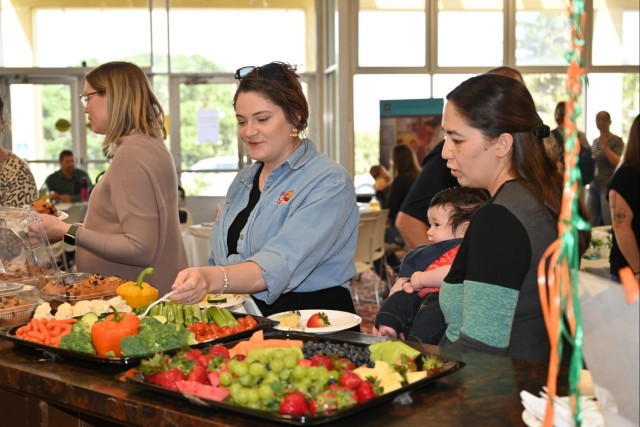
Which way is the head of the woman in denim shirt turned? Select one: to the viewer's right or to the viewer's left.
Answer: to the viewer's left

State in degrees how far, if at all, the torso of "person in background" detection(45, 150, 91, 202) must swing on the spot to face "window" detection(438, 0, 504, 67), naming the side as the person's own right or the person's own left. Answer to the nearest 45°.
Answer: approximately 90° to the person's own left

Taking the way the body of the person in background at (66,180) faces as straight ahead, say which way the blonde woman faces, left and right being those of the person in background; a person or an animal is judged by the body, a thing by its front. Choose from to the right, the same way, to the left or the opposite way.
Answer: to the right

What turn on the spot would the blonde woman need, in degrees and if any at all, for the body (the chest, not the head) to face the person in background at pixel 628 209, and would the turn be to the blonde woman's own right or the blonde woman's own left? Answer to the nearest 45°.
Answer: approximately 180°

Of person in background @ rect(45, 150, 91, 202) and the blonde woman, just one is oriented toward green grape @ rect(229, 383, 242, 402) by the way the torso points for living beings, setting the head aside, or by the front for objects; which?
the person in background

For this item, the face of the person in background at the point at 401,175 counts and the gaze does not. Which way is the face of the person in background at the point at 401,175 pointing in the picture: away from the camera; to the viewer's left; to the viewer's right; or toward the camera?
away from the camera

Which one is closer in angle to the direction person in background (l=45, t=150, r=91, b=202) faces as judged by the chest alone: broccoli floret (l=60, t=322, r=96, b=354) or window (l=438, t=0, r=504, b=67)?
the broccoli floret

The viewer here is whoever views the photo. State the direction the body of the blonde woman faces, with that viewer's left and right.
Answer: facing to the left of the viewer

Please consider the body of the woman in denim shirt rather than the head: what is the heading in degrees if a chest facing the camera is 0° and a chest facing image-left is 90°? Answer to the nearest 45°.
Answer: approximately 45°

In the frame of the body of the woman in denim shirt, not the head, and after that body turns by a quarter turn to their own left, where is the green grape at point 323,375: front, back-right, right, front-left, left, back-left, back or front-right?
front-right

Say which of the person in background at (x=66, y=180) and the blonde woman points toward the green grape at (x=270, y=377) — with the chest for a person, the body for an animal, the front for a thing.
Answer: the person in background

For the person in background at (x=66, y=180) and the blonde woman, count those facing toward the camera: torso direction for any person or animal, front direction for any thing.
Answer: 1

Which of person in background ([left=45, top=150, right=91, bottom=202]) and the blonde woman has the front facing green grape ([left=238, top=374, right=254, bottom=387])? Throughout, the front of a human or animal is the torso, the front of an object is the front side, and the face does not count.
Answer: the person in background

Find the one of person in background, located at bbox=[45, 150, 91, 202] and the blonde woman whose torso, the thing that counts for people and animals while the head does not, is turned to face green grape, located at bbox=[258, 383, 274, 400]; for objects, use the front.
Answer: the person in background

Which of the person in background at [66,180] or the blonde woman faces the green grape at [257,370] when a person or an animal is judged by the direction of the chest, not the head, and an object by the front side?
the person in background

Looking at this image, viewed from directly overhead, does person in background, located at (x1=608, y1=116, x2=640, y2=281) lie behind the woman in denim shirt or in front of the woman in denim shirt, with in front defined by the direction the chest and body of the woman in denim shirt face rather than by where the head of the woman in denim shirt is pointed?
behind
